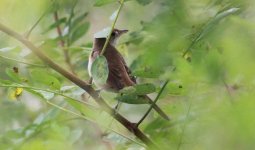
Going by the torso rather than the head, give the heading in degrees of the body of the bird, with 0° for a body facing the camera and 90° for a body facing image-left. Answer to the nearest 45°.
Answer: approximately 90°
